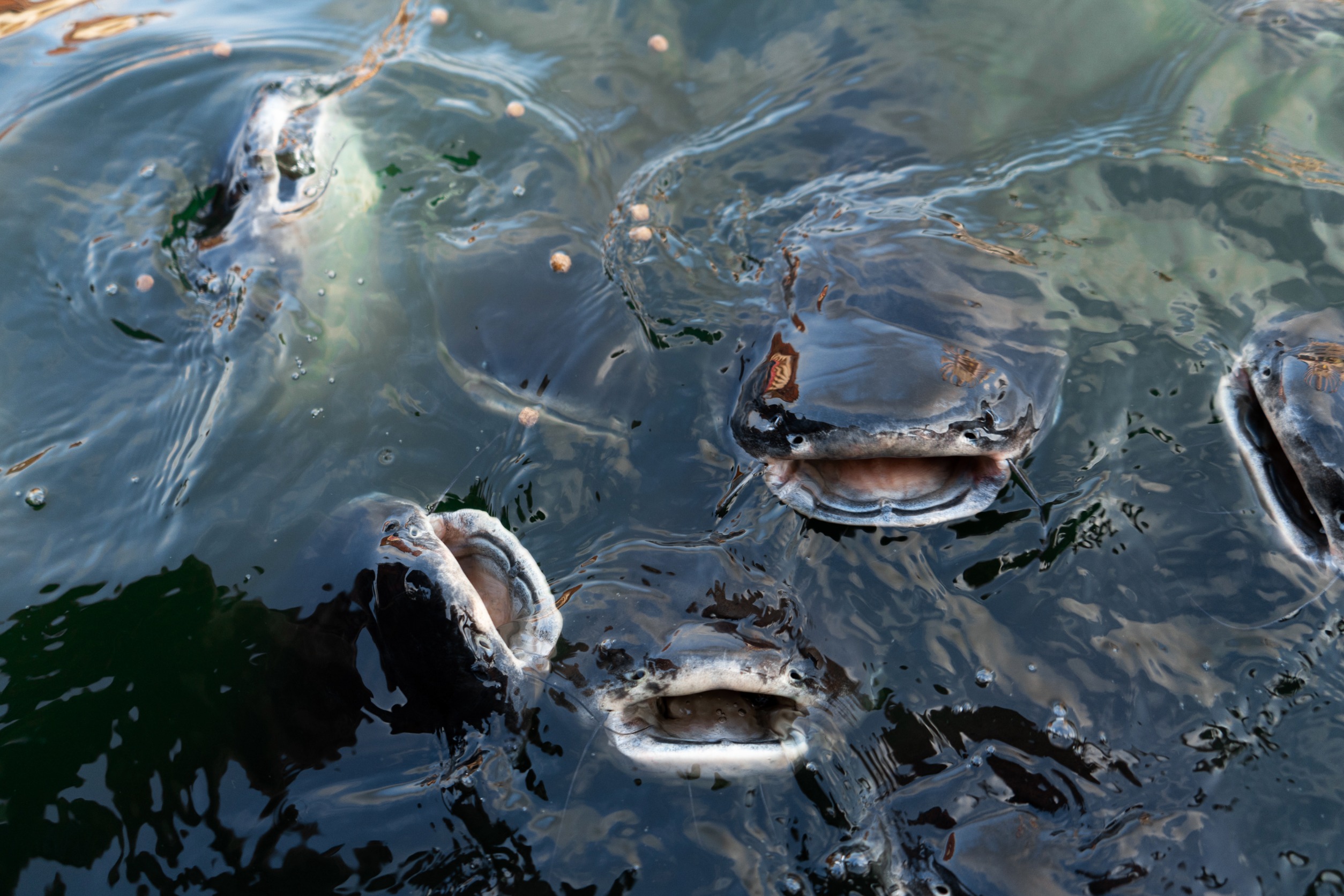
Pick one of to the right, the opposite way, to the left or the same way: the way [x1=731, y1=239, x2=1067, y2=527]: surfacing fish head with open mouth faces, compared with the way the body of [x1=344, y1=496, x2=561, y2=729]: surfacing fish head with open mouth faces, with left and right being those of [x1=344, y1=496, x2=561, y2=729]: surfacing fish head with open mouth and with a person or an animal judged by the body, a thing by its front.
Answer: to the right

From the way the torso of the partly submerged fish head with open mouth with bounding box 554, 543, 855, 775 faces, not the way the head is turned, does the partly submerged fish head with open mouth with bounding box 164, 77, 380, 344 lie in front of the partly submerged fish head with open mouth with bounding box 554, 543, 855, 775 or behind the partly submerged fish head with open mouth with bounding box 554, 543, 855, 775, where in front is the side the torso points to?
behind

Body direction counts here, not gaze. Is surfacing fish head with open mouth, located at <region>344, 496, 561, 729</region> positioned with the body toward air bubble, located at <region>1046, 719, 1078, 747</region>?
no

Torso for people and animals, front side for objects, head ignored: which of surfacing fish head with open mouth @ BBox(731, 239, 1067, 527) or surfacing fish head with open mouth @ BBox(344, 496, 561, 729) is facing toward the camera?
surfacing fish head with open mouth @ BBox(731, 239, 1067, 527)

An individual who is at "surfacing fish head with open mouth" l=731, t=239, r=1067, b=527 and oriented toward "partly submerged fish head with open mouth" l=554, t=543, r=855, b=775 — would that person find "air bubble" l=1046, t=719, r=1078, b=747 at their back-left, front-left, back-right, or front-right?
front-left

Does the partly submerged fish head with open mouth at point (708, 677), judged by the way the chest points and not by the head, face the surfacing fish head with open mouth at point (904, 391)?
no

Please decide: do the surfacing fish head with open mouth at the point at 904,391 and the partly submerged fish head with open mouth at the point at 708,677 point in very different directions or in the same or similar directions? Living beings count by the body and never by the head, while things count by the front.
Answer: same or similar directions

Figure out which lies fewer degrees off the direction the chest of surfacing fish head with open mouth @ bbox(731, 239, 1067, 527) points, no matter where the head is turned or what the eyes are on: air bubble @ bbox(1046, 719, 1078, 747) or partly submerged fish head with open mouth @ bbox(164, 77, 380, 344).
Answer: the air bubble

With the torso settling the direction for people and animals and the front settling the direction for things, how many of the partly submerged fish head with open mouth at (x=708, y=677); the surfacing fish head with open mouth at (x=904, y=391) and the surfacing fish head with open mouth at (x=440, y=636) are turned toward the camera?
2

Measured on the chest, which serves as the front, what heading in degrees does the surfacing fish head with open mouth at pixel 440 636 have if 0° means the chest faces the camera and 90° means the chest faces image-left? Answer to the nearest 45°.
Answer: approximately 225°

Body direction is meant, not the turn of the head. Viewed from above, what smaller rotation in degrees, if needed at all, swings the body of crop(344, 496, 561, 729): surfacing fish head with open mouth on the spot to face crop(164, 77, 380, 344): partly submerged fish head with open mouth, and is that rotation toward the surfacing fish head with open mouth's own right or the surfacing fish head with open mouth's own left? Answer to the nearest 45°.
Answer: approximately 45° to the surfacing fish head with open mouth's own left

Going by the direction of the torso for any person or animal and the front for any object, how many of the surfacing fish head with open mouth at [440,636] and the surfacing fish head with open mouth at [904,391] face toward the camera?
1

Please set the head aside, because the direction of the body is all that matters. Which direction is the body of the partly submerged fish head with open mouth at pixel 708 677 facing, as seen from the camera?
toward the camera

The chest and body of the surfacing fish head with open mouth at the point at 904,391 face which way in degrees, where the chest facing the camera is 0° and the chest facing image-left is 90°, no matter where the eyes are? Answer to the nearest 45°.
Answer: approximately 0°

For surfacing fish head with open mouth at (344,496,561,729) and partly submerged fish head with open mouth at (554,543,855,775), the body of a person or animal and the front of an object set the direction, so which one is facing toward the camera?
partly submerged fish head with open mouth at (554,543,855,775)

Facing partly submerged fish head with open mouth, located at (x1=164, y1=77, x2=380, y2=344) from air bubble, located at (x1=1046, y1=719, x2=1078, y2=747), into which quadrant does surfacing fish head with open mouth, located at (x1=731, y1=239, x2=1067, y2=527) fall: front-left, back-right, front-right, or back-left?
front-right
